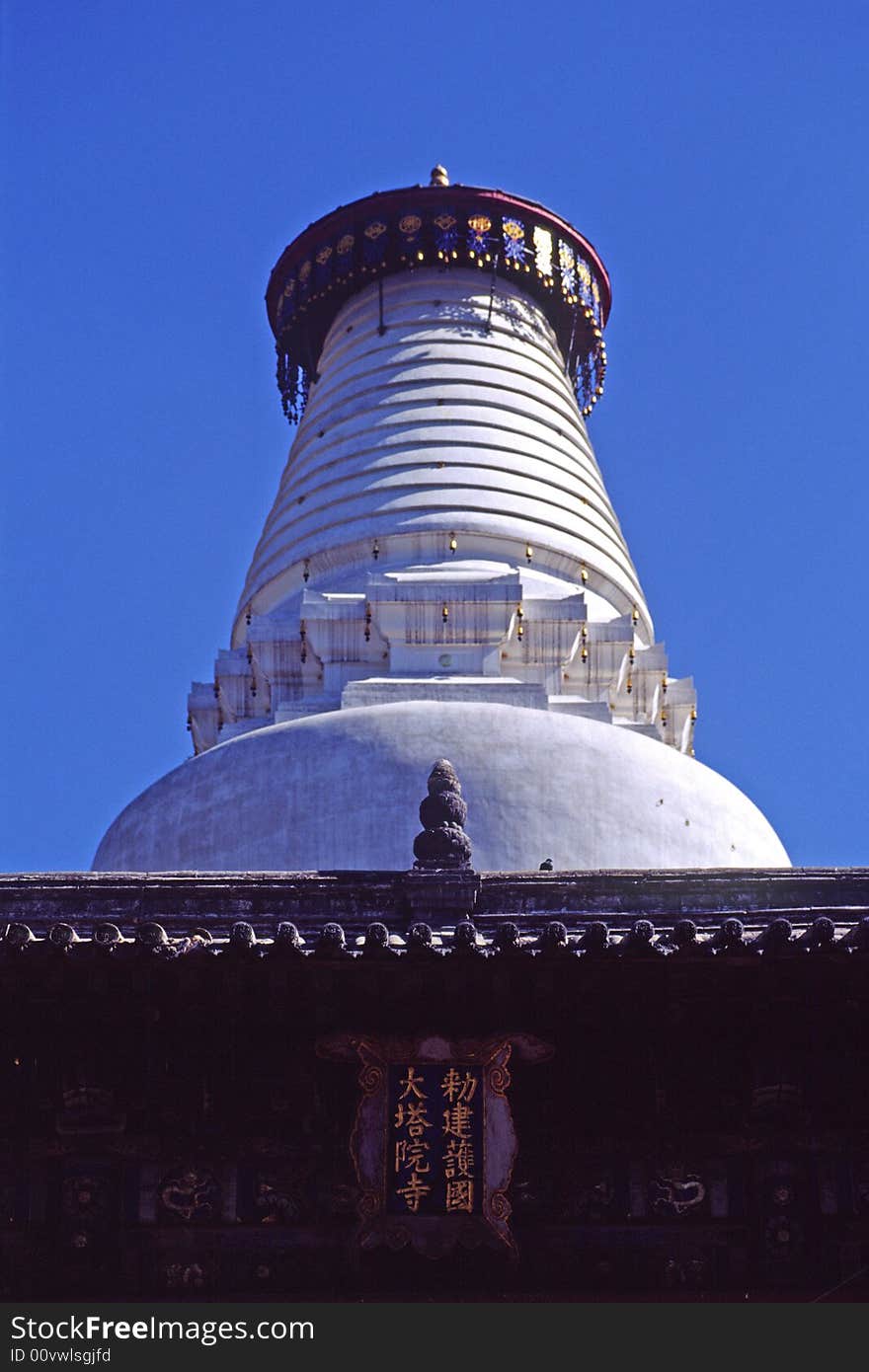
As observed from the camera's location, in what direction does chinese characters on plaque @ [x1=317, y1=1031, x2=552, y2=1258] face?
facing the viewer

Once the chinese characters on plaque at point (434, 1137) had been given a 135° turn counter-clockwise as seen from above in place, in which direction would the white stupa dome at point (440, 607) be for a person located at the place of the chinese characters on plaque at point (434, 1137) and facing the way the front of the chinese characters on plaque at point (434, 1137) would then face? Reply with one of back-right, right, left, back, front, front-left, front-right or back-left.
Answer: front-left
